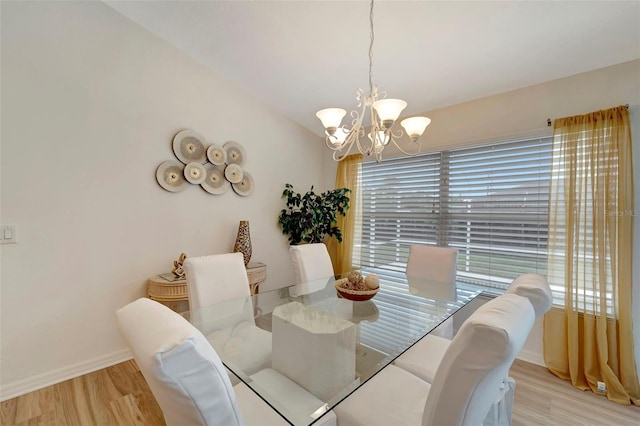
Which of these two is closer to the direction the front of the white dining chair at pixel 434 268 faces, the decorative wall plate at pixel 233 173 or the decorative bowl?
the decorative bowl

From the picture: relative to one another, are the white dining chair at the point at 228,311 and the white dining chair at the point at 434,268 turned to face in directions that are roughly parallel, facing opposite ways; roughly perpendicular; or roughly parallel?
roughly perpendicular

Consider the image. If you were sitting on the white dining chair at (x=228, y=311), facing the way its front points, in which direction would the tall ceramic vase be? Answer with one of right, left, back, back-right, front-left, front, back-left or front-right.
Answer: back-left

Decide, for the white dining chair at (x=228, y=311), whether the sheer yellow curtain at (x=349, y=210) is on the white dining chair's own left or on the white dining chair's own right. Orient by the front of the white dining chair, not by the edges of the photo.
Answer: on the white dining chair's own left

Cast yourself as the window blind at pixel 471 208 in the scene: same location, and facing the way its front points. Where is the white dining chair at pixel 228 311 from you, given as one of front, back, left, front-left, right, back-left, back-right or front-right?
front

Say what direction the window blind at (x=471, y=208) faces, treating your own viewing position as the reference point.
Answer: facing the viewer and to the left of the viewer

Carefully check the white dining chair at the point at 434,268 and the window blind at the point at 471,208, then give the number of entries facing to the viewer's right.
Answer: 0

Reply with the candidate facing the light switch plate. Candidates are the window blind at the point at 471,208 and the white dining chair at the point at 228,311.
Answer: the window blind

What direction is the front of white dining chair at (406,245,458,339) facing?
toward the camera

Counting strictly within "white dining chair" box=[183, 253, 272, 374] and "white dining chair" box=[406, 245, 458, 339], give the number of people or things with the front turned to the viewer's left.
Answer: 0

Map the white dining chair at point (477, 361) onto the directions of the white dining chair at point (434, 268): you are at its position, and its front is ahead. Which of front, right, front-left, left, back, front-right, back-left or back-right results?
front

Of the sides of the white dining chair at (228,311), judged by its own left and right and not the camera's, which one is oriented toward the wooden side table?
back

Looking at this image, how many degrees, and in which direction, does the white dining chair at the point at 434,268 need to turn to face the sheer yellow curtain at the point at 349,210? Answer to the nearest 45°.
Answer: approximately 135° to its right
